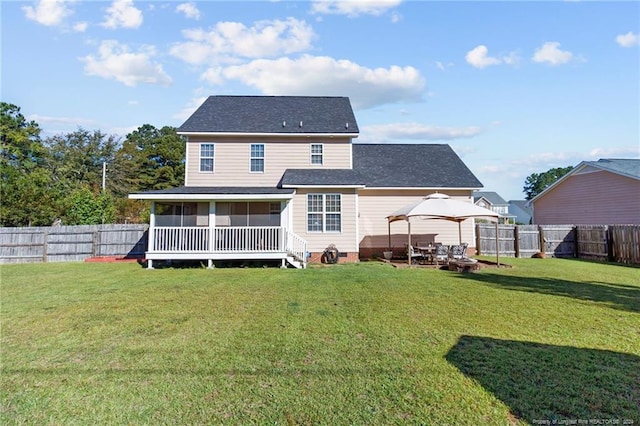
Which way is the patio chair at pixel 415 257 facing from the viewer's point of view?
to the viewer's right

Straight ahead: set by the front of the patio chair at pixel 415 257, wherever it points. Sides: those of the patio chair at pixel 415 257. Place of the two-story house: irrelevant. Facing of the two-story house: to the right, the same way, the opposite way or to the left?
to the left

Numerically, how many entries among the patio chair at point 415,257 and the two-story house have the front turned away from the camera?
1

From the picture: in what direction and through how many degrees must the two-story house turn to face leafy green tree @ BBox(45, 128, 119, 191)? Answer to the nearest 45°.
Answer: approximately 45° to its left

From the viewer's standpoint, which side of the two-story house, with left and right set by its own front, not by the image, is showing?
back

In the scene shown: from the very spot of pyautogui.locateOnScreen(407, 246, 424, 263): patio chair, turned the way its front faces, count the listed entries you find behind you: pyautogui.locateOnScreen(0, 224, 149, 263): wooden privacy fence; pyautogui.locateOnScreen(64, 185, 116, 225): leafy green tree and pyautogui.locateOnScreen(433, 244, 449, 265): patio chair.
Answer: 2

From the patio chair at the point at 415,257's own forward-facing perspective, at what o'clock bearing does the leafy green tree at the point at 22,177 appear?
The leafy green tree is roughly at 6 o'clock from the patio chair.

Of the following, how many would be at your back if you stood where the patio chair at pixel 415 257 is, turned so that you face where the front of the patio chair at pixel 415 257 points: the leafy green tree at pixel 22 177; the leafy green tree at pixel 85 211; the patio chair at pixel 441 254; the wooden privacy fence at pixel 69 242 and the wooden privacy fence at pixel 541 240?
3

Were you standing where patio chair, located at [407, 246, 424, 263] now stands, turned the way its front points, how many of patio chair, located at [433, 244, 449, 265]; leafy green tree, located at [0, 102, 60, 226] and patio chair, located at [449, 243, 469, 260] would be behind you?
1

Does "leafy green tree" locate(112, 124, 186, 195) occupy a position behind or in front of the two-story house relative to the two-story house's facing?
in front

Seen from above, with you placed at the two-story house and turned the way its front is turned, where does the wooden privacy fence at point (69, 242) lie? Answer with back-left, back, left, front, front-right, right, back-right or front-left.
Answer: left

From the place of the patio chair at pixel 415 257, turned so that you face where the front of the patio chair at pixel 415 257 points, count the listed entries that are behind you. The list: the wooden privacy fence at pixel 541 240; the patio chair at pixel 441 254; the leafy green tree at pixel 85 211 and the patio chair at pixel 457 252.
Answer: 1

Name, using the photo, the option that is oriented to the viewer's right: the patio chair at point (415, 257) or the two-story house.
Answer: the patio chair

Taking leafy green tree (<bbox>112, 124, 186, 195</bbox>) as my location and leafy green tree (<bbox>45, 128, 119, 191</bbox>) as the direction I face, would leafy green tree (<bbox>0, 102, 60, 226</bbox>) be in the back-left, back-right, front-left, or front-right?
front-left

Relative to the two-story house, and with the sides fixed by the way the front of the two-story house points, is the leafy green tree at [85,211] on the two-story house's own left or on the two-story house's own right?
on the two-story house's own left
